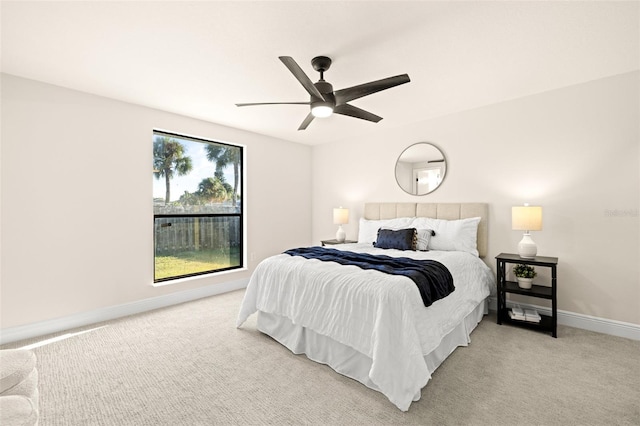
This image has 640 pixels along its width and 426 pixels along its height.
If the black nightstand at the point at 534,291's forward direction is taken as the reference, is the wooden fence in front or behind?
in front

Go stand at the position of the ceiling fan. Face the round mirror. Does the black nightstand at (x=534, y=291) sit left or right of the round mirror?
right

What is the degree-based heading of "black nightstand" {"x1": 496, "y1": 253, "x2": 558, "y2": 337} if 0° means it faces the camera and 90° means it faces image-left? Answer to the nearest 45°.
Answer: approximately 45°

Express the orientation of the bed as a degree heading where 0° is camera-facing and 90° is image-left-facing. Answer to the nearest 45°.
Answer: approximately 45°

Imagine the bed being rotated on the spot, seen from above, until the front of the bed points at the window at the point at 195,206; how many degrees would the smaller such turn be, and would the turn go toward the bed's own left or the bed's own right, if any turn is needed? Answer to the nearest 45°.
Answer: approximately 90° to the bed's own right

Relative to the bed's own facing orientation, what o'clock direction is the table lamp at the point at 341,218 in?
The table lamp is roughly at 4 o'clock from the bed.

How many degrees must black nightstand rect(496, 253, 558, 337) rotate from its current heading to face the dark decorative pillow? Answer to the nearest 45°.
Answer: approximately 45° to its right

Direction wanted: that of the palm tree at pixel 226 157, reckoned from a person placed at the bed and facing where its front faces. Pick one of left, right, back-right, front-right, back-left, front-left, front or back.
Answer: right

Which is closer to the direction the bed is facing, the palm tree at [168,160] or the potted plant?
the palm tree
